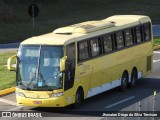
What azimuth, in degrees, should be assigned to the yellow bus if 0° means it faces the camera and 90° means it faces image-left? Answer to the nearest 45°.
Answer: approximately 45°
